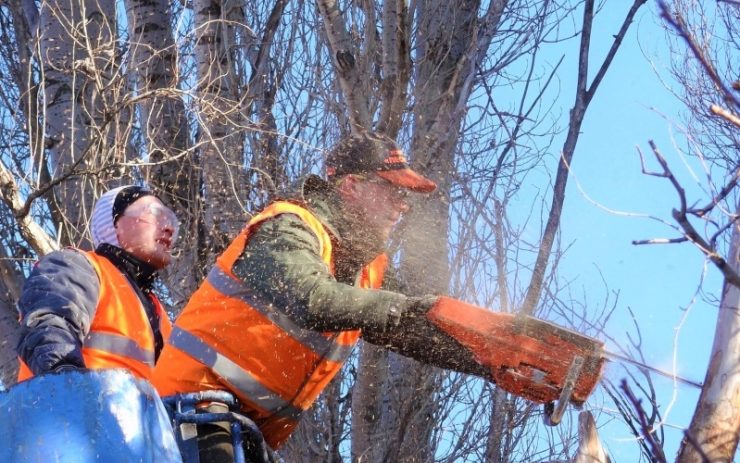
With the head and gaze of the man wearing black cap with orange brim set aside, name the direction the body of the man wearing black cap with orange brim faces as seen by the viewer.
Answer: to the viewer's right

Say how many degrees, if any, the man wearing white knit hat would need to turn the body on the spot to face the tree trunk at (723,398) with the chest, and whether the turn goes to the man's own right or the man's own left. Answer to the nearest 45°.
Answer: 0° — they already face it

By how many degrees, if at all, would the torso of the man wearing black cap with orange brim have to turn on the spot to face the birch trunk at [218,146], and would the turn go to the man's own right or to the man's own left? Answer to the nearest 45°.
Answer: approximately 90° to the man's own left

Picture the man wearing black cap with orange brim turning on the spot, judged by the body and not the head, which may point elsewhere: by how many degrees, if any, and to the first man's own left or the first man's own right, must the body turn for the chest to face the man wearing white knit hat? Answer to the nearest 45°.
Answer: approximately 180°

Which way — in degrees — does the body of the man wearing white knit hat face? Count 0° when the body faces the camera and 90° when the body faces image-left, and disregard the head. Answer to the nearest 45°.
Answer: approximately 315°

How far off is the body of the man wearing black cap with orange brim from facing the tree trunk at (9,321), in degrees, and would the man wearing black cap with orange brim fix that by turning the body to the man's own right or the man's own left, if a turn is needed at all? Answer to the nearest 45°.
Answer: approximately 135° to the man's own left

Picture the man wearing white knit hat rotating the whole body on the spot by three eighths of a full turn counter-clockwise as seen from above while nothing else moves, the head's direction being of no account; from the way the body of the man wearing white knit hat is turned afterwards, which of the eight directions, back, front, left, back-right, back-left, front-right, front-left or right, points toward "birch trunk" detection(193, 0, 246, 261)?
front
